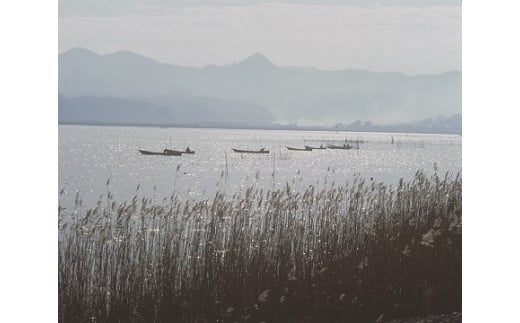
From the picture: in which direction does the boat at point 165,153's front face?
to the viewer's left
